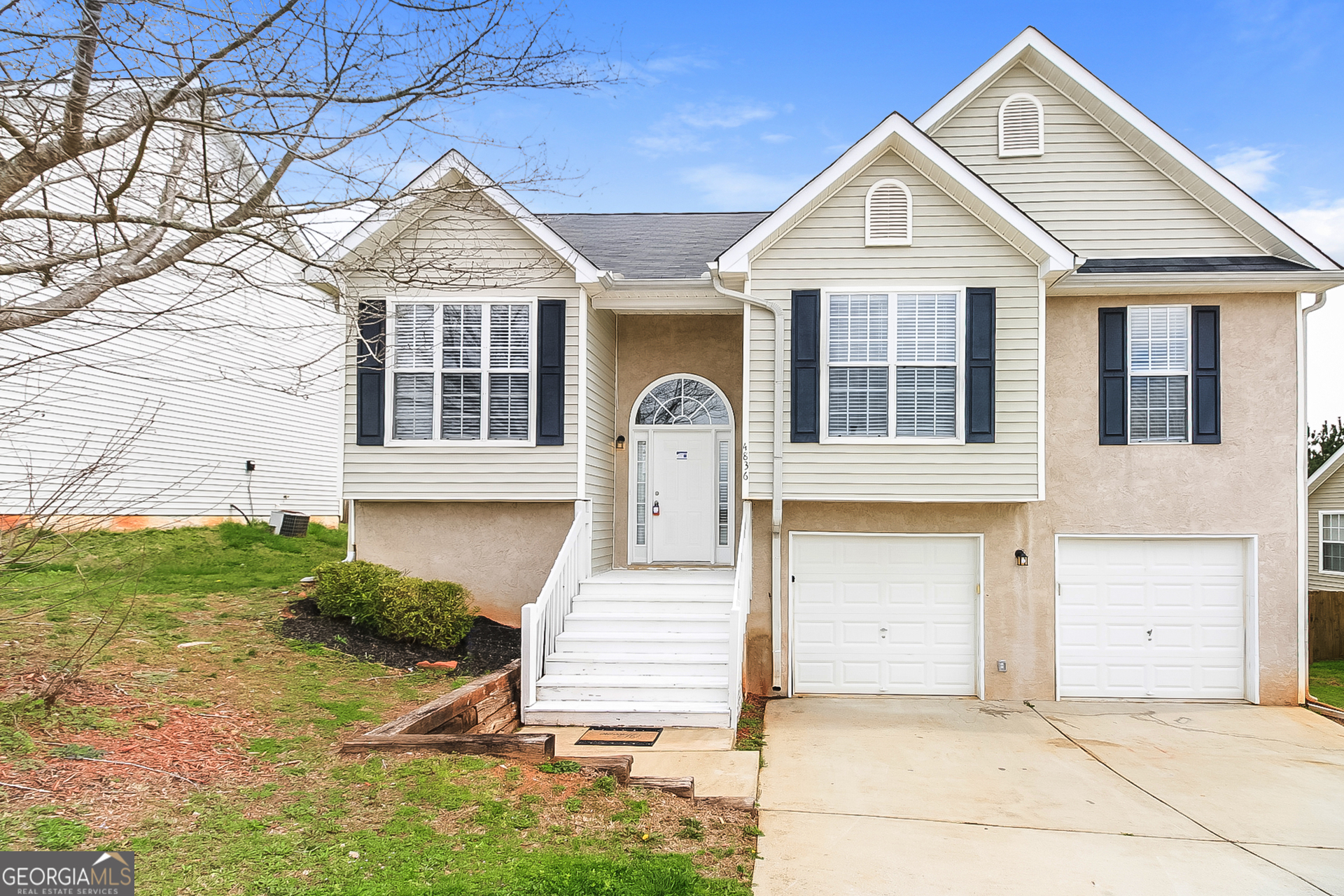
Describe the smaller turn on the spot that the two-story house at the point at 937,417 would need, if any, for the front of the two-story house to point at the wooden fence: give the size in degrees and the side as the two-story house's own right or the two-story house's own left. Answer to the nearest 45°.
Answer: approximately 135° to the two-story house's own left

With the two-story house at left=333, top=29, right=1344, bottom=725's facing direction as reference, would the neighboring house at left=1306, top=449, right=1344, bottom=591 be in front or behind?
behind

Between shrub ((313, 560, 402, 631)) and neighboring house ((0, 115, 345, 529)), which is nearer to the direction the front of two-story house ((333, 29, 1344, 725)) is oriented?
the shrub

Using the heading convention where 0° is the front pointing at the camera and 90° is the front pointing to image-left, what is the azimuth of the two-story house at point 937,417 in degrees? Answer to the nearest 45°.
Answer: approximately 0°

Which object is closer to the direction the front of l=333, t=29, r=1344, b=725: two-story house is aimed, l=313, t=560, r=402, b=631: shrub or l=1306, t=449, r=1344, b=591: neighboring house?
the shrub

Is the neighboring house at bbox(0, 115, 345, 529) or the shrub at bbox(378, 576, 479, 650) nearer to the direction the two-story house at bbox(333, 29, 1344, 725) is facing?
the shrub

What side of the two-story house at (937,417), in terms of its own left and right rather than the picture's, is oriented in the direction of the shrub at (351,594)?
right

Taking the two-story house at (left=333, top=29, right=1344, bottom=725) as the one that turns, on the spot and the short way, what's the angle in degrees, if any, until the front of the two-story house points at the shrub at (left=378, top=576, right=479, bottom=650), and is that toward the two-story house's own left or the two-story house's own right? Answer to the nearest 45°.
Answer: approximately 90° to the two-story house's own right
